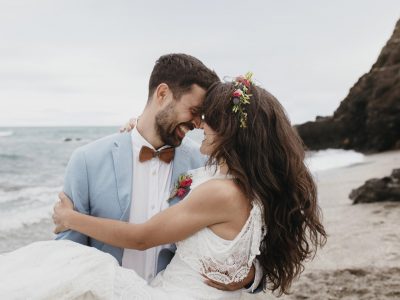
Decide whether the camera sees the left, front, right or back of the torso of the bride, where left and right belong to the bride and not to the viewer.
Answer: left

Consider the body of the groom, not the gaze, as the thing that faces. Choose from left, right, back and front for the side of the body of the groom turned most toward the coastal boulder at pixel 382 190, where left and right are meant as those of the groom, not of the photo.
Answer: left

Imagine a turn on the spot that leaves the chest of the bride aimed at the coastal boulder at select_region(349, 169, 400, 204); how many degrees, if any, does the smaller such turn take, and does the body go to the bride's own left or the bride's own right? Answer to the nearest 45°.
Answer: approximately 135° to the bride's own right

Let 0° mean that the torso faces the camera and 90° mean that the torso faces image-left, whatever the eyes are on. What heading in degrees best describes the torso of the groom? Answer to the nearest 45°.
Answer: approximately 315°
